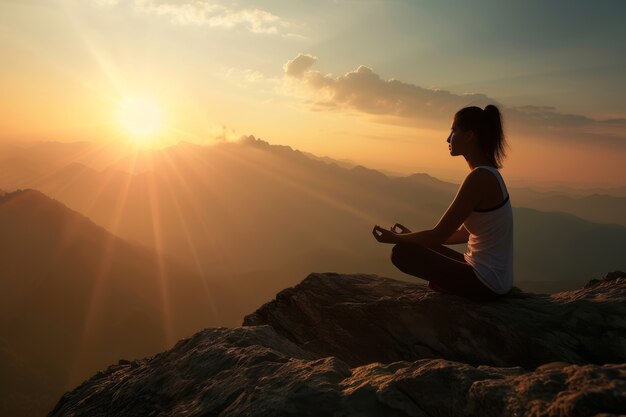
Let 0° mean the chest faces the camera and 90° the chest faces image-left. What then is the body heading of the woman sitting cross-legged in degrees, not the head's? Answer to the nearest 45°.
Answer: approximately 90°

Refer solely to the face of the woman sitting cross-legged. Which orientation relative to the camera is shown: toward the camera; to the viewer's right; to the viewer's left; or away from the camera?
to the viewer's left
